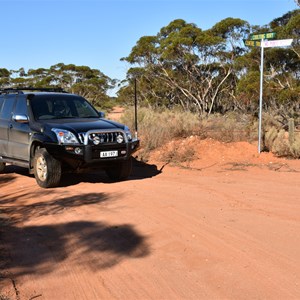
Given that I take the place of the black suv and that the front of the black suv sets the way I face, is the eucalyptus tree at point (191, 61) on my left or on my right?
on my left

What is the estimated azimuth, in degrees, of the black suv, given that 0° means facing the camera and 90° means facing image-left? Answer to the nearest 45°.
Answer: approximately 315°
